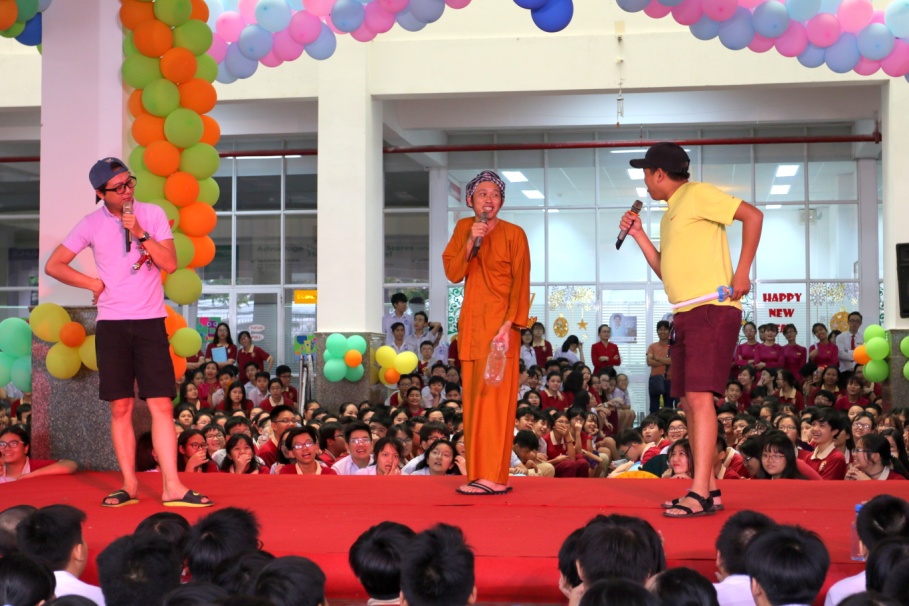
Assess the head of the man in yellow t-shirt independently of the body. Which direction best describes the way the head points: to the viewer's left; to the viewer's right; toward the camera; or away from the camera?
to the viewer's left

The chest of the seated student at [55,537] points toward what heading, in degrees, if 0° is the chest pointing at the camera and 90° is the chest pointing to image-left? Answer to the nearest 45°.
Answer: approximately 225°

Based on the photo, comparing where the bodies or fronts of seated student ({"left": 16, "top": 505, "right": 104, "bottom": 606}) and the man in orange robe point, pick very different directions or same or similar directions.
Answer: very different directions

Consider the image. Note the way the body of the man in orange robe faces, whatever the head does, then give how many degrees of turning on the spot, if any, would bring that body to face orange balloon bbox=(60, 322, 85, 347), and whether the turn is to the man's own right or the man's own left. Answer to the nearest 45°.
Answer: approximately 90° to the man's own right

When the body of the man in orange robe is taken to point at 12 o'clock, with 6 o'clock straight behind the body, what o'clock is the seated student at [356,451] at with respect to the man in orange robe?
The seated student is roughly at 5 o'clock from the man in orange robe.

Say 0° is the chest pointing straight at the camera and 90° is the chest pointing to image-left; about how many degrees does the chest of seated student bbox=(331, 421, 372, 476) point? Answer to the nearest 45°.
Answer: approximately 0°

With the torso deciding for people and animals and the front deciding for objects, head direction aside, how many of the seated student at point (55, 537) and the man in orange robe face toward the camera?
1

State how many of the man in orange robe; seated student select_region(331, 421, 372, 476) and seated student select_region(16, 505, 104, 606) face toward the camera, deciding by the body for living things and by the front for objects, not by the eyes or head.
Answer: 2

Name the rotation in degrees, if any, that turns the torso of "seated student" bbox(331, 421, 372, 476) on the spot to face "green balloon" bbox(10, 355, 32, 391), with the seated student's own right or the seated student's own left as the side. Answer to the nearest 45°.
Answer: approximately 90° to the seated student's own right
